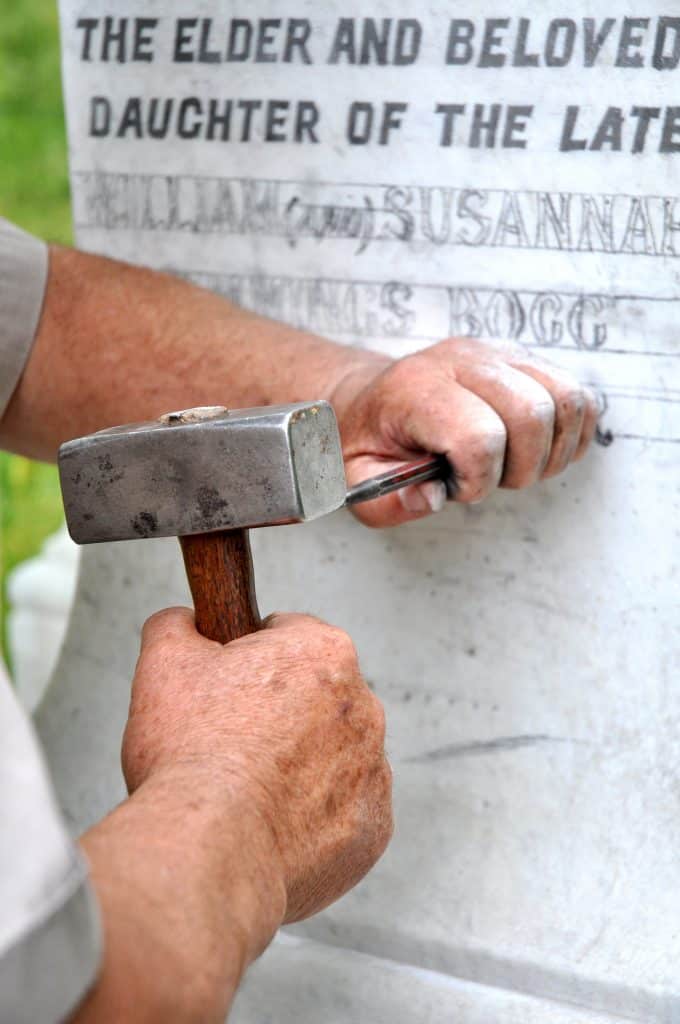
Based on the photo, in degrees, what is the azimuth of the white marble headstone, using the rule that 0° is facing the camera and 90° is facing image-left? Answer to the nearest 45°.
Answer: approximately 0°
